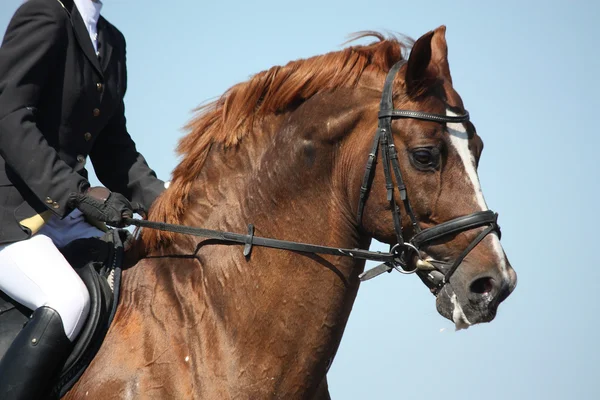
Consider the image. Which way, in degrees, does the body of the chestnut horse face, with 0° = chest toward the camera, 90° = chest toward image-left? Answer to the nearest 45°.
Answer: approximately 270°

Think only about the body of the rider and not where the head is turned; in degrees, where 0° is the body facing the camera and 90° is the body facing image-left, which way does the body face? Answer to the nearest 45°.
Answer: approximately 315°
